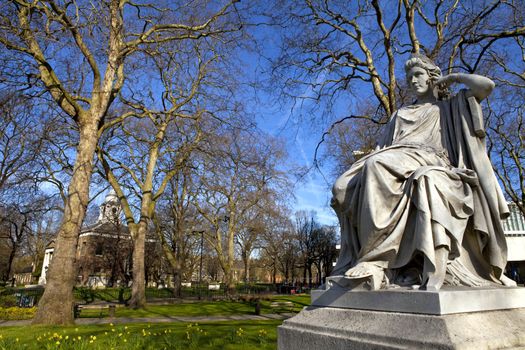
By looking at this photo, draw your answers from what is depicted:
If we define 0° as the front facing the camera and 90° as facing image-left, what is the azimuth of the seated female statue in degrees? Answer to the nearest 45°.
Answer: approximately 45°

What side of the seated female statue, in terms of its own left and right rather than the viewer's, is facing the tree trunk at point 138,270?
right
